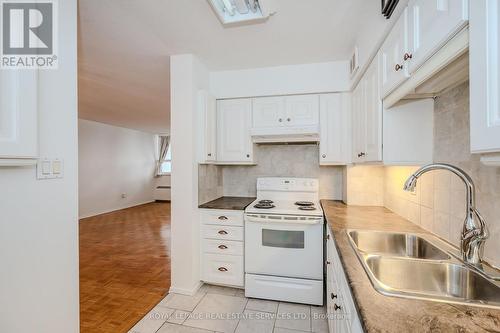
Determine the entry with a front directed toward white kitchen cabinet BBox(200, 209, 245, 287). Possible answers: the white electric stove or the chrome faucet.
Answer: the chrome faucet

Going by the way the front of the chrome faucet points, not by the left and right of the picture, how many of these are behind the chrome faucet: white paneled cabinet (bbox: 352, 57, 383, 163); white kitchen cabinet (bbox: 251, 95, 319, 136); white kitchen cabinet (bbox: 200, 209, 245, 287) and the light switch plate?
0

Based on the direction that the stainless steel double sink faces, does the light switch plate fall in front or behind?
in front

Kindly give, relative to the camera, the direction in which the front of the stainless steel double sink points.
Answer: facing to the left of the viewer

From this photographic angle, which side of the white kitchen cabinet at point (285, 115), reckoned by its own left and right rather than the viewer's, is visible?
front

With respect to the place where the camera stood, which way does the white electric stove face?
facing the viewer

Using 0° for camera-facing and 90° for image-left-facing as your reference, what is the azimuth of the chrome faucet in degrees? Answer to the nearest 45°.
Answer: approximately 90°

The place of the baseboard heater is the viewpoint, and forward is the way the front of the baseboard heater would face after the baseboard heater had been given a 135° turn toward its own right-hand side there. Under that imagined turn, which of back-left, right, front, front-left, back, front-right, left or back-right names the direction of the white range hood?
back-left

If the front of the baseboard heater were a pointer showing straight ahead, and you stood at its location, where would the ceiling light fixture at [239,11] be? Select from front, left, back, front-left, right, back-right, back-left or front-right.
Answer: front

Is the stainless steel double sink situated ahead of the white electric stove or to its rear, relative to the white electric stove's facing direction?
ahead

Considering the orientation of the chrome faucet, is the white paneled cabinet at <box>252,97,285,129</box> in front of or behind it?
in front
